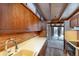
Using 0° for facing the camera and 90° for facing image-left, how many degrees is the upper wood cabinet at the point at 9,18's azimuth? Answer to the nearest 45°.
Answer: approximately 270°
